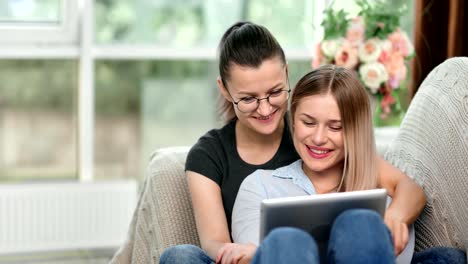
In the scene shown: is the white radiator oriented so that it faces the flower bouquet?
no

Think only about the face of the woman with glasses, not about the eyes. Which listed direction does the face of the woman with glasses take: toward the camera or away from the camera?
toward the camera

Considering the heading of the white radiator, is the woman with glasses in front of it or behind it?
in front

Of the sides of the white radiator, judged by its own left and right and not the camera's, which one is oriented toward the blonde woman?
front

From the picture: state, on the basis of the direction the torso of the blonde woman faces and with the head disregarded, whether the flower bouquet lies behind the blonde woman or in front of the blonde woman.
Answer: behind

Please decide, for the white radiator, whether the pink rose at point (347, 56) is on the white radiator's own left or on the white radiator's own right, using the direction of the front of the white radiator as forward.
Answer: on the white radiator's own left

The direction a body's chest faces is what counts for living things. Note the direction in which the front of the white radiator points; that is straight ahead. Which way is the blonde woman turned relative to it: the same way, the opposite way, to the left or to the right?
the same way

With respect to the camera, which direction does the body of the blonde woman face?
toward the camera

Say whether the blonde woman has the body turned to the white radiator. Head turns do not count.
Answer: no

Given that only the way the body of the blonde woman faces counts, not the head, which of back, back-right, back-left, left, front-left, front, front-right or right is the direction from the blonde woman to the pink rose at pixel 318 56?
back

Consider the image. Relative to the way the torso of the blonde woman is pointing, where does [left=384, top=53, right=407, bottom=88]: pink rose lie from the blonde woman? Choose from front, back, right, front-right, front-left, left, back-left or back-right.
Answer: back

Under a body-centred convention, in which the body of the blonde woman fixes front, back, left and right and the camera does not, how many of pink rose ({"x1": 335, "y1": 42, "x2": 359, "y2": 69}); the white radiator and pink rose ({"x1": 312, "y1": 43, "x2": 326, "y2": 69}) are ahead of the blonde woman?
0

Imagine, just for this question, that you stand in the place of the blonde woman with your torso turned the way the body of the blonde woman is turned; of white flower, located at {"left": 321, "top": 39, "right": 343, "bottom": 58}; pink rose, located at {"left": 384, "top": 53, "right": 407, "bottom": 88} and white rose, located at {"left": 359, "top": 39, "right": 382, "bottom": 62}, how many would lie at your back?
3

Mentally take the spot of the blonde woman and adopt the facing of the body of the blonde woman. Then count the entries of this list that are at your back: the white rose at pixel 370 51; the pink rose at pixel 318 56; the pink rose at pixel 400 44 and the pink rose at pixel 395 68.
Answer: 4

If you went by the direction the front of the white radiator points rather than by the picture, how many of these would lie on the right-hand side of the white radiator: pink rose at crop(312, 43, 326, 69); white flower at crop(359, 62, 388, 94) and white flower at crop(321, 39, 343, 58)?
0

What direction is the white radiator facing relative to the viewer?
toward the camera

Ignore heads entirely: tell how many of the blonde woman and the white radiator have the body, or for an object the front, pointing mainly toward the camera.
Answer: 2
